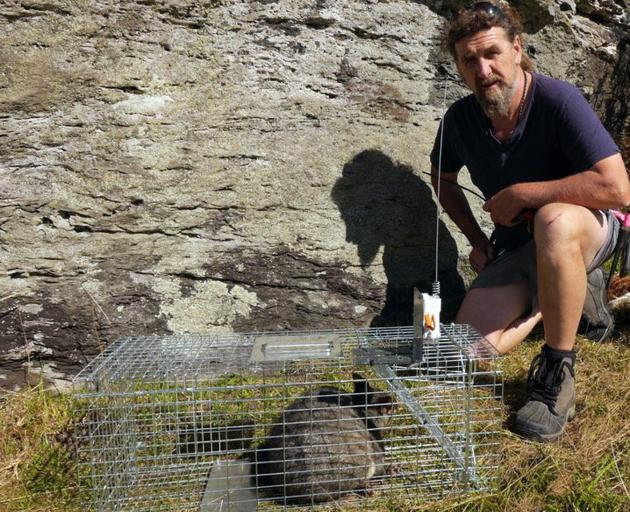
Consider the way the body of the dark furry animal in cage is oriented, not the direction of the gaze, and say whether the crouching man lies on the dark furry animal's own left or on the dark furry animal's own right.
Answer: on the dark furry animal's own left

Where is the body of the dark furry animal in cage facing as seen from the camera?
to the viewer's right

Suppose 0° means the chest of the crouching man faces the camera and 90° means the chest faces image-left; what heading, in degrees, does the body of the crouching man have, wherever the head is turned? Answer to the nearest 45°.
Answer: approximately 45°

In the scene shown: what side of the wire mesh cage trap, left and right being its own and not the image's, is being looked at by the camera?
right

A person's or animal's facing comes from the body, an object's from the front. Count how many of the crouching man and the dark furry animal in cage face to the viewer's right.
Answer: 1
